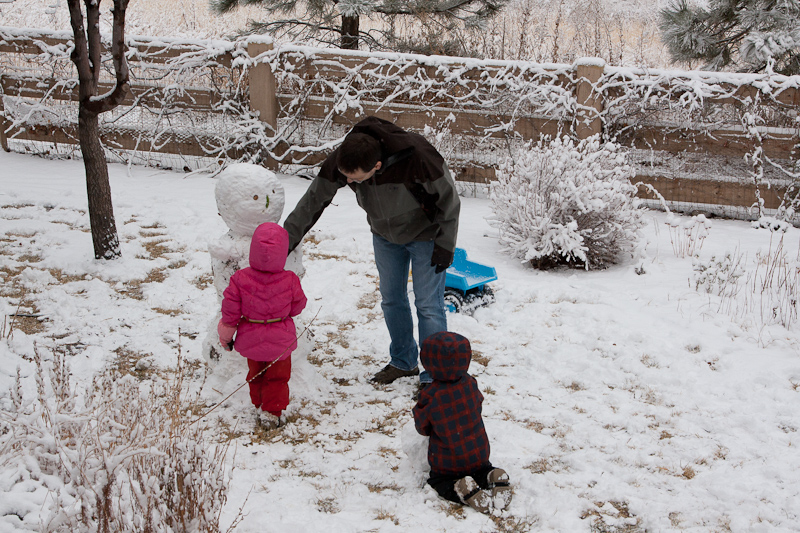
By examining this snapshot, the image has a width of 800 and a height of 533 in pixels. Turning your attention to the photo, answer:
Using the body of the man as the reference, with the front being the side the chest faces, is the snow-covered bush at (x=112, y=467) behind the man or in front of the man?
in front

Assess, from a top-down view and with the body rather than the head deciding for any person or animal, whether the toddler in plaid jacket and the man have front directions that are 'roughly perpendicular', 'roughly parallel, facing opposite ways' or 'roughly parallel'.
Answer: roughly perpendicular

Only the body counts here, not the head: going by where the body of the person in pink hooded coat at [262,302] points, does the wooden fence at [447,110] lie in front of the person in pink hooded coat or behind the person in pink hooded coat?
in front

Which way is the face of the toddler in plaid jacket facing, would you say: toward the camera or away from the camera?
away from the camera

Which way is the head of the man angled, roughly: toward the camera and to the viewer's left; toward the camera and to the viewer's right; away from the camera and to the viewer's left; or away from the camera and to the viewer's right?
toward the camera and to the viewer's left

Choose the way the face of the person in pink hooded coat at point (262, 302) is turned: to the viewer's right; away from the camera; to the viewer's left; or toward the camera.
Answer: away from the camera

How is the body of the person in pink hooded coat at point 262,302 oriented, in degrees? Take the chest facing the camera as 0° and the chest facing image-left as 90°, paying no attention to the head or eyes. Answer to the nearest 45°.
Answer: approximately 180°

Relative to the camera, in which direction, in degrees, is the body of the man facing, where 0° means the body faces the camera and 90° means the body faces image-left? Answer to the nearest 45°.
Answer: approximately 45°

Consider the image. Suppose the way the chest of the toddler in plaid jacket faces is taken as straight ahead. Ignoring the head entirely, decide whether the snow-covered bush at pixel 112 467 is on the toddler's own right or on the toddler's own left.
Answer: on the toddler's own left

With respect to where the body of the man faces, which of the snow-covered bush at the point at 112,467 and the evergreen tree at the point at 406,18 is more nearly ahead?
the snow-covered bush

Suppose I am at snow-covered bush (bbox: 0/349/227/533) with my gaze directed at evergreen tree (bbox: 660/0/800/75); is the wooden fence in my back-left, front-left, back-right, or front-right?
front-left

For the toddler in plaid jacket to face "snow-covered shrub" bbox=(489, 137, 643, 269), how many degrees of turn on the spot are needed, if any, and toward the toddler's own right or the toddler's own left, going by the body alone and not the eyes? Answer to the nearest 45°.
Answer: approximately 45° to the toddler's own right

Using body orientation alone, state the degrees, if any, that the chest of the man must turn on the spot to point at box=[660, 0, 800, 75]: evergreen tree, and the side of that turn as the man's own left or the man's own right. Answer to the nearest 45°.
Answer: approximately 180°

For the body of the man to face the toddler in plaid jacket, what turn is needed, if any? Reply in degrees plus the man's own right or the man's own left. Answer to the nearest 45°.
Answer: approximately 45° to the man's own left

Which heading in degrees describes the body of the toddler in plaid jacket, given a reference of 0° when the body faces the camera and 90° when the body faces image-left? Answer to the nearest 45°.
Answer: approximately 135°

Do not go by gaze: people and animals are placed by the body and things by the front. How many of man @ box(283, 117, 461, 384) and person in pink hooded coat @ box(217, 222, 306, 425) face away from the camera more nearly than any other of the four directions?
1
